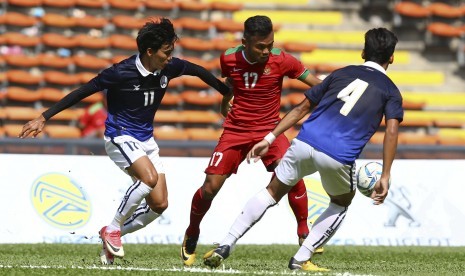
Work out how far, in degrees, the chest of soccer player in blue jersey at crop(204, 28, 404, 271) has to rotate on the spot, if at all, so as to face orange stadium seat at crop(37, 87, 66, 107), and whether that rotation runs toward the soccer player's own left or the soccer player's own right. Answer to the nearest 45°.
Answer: approximately 45° to the soccer player's own left

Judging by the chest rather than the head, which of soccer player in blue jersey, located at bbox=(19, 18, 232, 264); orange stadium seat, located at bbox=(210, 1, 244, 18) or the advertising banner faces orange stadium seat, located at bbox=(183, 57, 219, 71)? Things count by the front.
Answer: orange stadium seat, located at bbox=(210, 1, 244, 18)

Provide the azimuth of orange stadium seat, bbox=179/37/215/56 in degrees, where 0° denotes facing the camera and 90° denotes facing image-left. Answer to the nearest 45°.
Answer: approximately 0°

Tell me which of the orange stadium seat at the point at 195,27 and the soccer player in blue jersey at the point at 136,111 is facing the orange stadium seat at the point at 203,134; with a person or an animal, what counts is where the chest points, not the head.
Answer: the orange stadium seat at the point at 195,27

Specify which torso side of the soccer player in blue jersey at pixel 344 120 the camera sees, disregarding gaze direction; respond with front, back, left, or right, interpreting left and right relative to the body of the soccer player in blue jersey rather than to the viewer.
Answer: back

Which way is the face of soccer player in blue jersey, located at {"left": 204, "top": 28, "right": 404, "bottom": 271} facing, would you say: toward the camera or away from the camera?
away from the camera

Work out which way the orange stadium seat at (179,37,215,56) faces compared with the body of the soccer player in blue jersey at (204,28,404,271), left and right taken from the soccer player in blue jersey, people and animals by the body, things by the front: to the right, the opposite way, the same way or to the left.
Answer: the opposite way

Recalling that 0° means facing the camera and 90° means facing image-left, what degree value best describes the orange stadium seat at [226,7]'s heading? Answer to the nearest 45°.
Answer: approximately 0°

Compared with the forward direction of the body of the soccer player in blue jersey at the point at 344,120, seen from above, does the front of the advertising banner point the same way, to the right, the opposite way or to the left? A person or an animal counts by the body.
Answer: the opposite way
